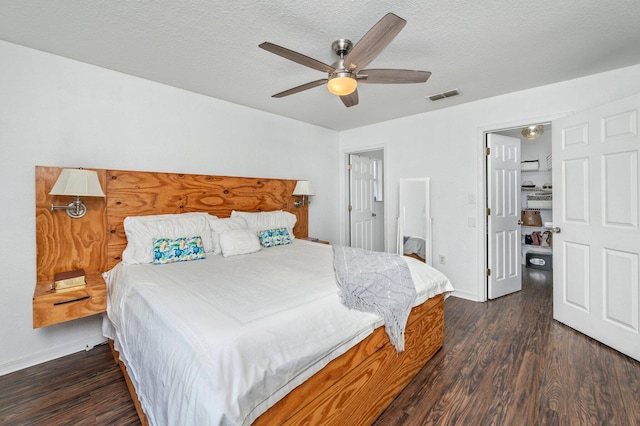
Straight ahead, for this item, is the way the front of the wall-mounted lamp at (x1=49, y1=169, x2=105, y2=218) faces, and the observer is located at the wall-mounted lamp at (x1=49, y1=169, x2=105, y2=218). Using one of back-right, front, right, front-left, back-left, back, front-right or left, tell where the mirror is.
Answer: left

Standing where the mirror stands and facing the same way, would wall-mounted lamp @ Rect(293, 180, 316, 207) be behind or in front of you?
in front

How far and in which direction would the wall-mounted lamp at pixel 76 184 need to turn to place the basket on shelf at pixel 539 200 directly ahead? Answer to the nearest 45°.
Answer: approximately 90° to its left

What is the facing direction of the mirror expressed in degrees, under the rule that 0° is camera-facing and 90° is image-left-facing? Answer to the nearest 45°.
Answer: approximately 45°

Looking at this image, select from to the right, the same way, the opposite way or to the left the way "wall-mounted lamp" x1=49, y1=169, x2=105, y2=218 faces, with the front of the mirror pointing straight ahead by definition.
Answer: to the left

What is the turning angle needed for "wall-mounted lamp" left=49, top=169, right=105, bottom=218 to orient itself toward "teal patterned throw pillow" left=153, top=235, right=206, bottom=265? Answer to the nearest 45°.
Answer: approximately 90° to its left

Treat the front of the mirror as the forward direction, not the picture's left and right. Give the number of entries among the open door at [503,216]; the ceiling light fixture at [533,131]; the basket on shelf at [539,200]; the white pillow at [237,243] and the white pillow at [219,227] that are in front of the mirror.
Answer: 2

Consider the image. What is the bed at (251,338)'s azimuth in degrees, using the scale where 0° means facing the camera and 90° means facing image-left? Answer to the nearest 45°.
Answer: approximately 315°

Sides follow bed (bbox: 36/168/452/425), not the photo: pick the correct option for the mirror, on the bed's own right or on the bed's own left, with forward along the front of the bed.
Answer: on the bed's own left
